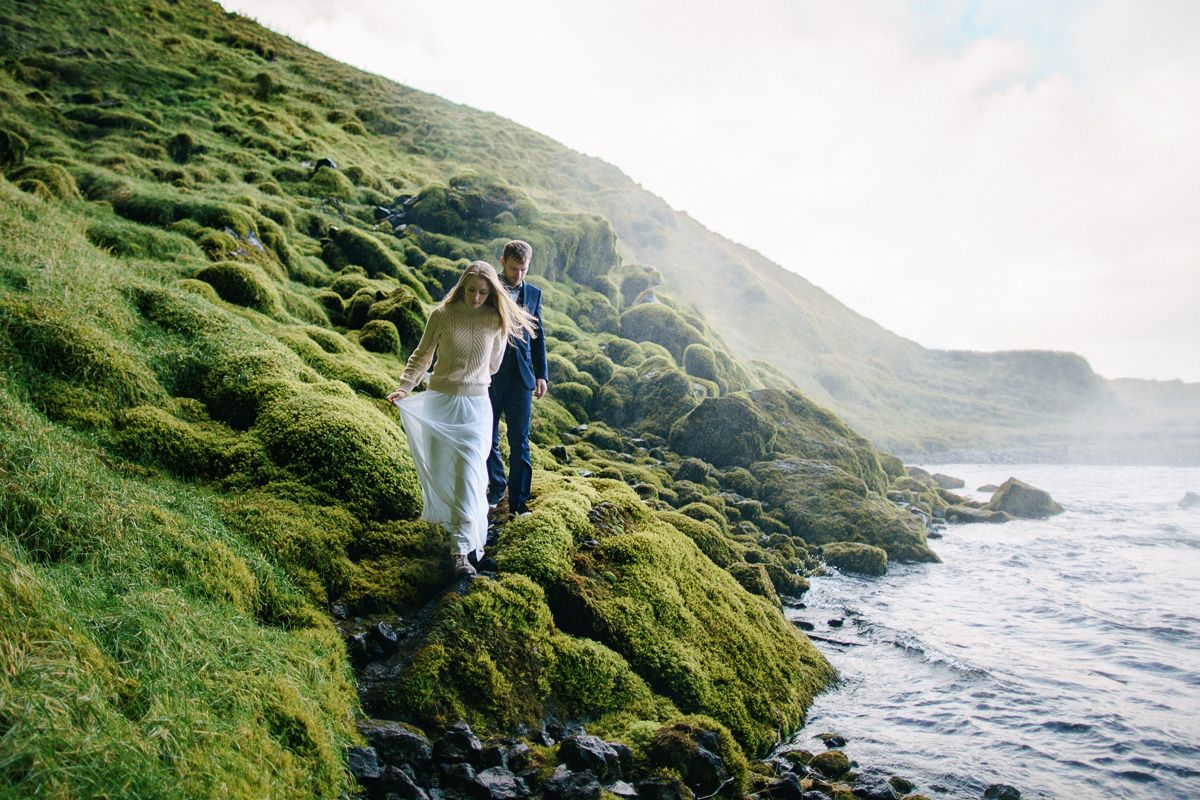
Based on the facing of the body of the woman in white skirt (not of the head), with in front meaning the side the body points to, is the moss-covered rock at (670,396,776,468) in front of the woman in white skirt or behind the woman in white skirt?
behind

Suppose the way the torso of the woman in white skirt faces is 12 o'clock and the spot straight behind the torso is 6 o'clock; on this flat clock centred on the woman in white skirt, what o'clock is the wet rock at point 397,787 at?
The wet rock is roughly at 12 o'clock from the woman in white skirt.

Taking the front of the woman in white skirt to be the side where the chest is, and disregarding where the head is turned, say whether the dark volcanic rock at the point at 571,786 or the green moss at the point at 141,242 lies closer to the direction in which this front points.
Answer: the dark volcanic rock

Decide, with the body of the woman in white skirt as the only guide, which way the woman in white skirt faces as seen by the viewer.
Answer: toward the camera

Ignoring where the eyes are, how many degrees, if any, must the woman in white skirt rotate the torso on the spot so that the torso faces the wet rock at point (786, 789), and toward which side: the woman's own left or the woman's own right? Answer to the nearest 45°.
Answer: approximately 45° to the woman's own left

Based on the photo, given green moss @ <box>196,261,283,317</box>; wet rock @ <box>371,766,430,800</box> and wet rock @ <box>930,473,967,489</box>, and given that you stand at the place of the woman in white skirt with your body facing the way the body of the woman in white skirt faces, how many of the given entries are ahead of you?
1

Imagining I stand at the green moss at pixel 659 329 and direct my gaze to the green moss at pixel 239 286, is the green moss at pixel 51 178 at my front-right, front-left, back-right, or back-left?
front-right

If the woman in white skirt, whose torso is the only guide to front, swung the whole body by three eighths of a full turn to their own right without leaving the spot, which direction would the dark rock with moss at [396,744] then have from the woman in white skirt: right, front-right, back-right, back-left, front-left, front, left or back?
back-left

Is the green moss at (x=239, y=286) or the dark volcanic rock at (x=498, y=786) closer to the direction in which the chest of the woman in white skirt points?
the dark volcanic rock

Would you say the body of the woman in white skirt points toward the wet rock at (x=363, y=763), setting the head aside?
yes
